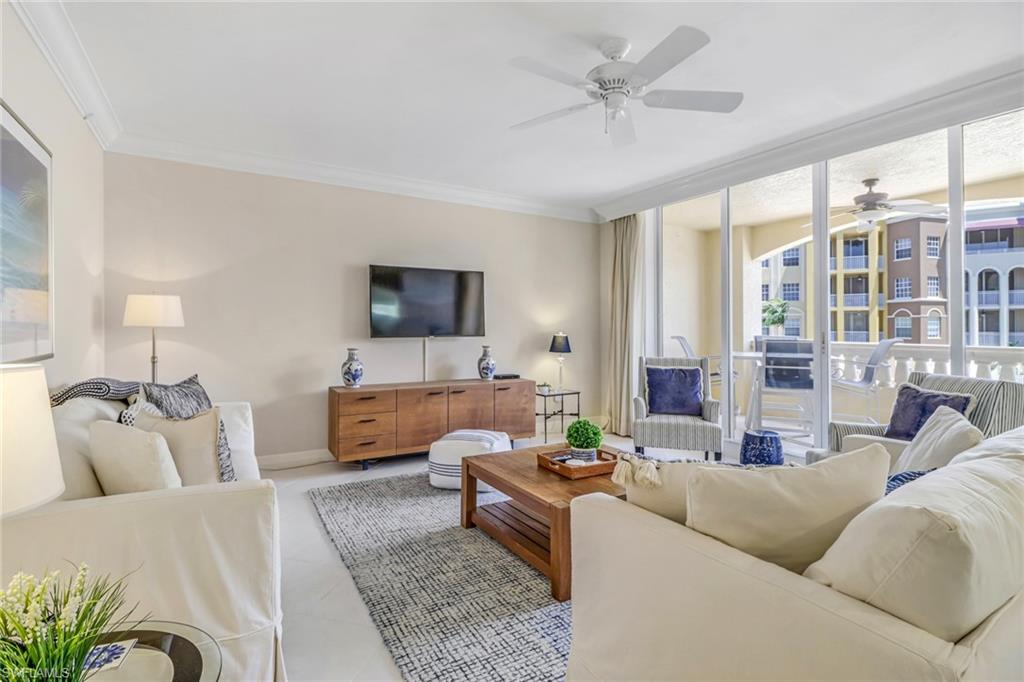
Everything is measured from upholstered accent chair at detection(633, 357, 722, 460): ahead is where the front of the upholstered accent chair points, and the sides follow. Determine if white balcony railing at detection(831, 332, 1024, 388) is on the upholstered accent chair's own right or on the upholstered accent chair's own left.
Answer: on the upholstered accent chair's own left

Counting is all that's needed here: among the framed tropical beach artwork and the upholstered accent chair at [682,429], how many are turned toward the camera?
1

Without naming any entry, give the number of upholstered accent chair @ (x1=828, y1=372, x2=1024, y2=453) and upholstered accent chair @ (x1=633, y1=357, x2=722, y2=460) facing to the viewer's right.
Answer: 0

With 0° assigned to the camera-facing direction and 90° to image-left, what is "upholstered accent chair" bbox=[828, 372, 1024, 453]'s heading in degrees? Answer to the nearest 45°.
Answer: approximately 45°

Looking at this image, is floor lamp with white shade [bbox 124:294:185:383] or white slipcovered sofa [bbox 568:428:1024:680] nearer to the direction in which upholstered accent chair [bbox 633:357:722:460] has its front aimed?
the white slipcovered sofa

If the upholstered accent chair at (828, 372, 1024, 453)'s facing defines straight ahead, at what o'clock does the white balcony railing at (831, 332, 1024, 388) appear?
The white balcony railing is roughly at 4 o'clock from the upholstered accent chair.

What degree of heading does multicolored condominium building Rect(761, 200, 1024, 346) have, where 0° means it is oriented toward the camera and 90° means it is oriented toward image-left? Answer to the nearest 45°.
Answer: approximately 45°

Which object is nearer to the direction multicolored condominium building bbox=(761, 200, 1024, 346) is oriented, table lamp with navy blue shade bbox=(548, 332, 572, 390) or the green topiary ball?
the green topiary ball

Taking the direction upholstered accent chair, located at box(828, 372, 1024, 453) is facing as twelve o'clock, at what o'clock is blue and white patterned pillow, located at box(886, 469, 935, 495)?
The blue and white patterned pillow is roughly at 11 o'clock from the upholstered accent chair.

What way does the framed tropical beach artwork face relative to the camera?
to the viewer's right

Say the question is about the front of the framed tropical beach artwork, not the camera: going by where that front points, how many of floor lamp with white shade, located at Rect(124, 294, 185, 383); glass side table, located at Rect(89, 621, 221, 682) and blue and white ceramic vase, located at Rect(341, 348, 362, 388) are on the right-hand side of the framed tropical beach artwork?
1

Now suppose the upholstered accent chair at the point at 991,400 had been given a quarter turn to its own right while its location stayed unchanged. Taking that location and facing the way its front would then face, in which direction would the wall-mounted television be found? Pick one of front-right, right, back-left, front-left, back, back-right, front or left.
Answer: front-left

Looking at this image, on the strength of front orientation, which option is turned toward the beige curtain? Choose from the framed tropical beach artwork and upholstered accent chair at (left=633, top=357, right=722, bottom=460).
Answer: the framed tropical beach artwork

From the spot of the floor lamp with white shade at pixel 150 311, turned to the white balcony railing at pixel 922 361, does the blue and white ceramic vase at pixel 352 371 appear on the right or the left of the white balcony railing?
left

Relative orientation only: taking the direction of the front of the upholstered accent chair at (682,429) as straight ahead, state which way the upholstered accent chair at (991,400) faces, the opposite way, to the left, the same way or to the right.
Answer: to the right

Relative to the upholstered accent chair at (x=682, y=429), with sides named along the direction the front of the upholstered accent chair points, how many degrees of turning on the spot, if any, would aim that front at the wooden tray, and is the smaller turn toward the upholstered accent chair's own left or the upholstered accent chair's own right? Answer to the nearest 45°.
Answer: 0° — it already faces it

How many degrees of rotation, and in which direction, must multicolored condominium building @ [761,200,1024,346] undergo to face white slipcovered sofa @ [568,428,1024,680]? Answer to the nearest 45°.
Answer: approximately 45° to its left

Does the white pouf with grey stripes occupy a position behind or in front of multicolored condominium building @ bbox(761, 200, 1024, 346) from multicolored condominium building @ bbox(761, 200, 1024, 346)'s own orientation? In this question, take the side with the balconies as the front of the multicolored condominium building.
in front
